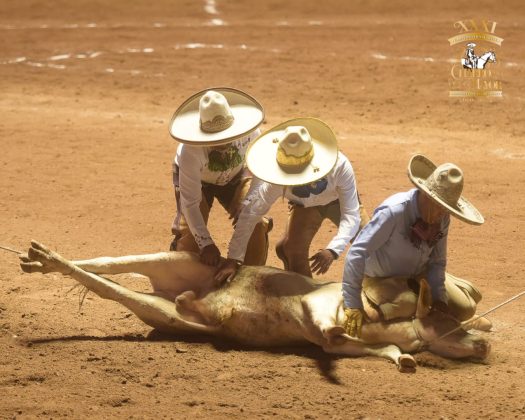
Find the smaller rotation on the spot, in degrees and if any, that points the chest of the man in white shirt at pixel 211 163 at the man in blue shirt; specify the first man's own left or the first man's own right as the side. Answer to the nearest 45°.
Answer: approximately 45° to the first man's own left

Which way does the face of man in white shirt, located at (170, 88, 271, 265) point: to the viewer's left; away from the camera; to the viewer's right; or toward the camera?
toward the camera

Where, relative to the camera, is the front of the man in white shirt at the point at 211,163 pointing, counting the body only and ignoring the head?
toward the camera

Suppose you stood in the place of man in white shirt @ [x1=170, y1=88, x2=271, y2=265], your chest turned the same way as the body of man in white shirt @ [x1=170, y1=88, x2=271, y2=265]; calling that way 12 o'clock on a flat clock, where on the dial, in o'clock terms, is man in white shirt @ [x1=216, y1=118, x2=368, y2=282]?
man in white shirt @ [x1=216, y1=118, x2=368, y2=282] is roughly at 10 o'clock from man in white shirt @ [x1=170, y1=88, x2=271, y2=265].
